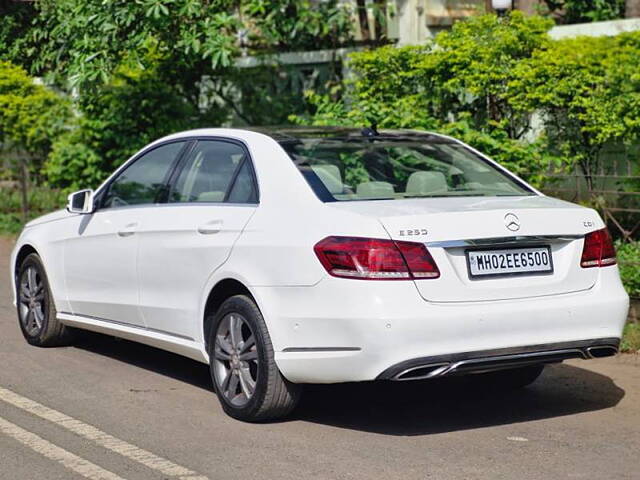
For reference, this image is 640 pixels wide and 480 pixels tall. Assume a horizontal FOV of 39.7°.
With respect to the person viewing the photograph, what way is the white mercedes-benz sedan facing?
facing away from the viewer and to the left of the viewer

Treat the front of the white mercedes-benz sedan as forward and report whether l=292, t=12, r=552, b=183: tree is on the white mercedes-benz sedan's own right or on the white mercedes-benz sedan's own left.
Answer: on the white mercedes-benz sedan's own right

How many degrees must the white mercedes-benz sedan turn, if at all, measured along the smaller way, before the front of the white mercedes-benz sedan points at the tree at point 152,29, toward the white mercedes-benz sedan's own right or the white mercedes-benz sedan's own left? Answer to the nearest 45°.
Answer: approximately 45° to the white mercedes-benz sedan's own right

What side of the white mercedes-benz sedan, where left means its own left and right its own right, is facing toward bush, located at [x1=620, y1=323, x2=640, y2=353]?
right

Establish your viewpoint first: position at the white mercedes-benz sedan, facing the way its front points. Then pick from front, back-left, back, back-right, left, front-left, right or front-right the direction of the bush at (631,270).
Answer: right

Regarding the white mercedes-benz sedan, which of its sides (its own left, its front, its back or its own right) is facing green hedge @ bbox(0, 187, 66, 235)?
front

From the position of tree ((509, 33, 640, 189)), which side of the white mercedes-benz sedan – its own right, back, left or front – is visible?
right

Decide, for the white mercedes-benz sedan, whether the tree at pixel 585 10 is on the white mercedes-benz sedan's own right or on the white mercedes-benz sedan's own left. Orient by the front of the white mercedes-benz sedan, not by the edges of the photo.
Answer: on the white mercedes-benz sedan's own right
